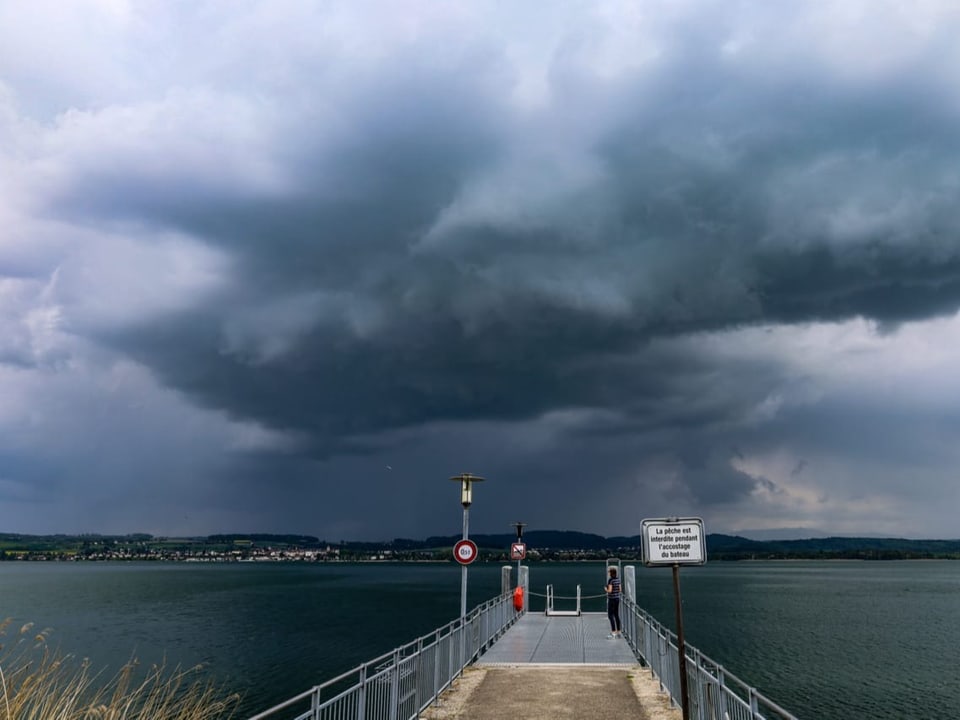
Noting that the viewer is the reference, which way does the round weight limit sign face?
facing the viewer

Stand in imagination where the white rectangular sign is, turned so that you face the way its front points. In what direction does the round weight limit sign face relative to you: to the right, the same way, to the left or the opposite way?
the same way

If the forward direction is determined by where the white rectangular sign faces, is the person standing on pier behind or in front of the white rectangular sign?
behind

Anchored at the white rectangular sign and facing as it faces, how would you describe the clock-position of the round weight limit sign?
The round weight limit sign is roughly at 5 o'clock from the white rectangular sign.

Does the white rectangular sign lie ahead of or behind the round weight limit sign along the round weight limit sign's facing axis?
ahead

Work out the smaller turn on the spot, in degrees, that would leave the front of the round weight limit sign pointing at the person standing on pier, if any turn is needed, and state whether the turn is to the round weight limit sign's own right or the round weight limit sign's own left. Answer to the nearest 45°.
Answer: approximately 135° to the round weight limit sign's own left
